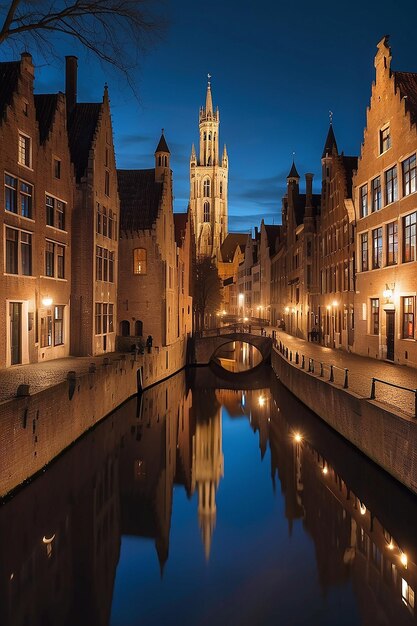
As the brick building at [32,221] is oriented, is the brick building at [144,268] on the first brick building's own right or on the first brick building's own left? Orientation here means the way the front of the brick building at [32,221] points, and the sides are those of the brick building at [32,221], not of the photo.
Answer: on the first brick building's own left

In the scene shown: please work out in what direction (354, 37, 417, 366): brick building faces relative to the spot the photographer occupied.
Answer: facing the viewer and to the left of the viewer

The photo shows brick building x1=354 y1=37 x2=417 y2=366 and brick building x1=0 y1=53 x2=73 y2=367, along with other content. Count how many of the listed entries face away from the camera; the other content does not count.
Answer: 0

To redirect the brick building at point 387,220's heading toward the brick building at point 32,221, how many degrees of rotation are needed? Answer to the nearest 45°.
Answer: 0° — it already faces it

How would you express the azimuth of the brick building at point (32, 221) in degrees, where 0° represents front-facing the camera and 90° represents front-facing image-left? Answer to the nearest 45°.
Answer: approximately 315°

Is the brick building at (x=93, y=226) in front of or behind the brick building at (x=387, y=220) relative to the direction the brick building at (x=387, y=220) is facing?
in front

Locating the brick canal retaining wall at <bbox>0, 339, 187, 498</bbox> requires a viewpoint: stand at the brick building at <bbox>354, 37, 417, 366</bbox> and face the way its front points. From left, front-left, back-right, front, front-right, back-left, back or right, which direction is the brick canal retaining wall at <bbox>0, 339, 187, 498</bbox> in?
front

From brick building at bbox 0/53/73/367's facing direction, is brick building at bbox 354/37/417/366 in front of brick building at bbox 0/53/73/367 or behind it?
in front

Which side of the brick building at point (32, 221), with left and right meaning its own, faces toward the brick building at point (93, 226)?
left
